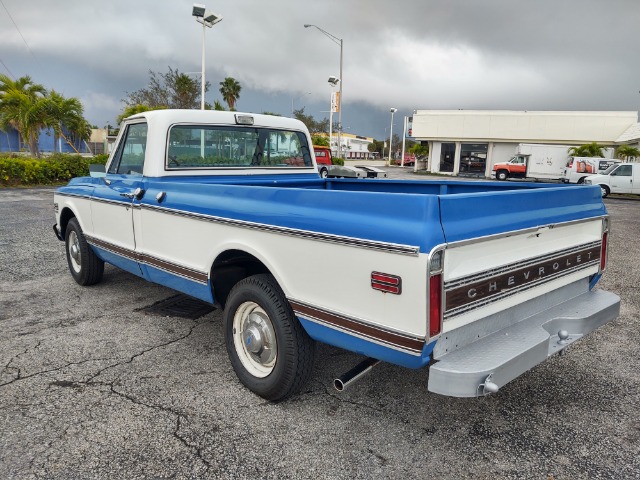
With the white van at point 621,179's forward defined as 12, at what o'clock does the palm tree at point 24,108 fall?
The palm tree is roughly at 11 o'clock from the white van.

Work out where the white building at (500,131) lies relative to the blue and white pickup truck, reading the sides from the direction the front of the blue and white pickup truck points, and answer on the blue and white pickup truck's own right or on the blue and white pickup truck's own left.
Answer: on the blue and white pickup truck's own right

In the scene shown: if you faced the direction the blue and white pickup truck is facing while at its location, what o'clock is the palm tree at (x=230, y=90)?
The palm tree is roughly at 1 o'clock from the blue and white pickup truck.

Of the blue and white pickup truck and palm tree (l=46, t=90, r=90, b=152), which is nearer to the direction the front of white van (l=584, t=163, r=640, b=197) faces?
the palm tree

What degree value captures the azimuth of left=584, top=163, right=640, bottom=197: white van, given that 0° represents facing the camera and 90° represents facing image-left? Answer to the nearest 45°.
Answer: approximately 90°

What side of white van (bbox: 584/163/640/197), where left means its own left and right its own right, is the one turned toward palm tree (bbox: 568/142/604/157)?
right

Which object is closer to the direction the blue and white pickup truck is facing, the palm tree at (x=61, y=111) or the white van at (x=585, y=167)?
the palm tree

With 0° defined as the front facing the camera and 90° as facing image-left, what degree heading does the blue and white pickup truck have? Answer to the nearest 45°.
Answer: approximately 135°

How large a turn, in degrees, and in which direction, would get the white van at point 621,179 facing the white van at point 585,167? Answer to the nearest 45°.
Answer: approximately 45° to its right

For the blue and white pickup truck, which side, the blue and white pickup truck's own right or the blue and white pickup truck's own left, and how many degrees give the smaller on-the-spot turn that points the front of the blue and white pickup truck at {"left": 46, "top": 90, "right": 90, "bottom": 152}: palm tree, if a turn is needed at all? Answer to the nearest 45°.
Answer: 0° — it already faces it
